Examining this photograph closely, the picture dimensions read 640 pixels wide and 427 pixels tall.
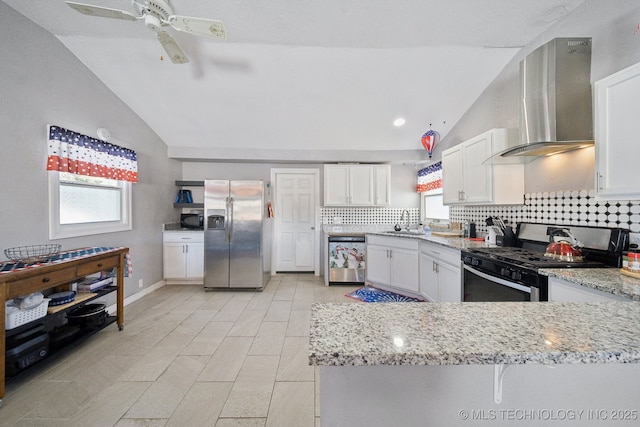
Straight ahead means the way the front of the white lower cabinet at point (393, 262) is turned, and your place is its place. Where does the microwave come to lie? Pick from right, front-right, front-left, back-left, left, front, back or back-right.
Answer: front-right

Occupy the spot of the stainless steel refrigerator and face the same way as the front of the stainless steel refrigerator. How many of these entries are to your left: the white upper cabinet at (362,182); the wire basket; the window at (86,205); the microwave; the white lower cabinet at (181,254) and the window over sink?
2

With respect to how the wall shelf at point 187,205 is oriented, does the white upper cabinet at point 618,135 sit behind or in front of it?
in front

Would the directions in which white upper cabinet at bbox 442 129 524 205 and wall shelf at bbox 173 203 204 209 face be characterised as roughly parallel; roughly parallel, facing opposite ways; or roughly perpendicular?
roughly perpendicular

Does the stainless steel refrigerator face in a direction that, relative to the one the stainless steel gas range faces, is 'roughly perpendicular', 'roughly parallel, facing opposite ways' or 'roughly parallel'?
roughly perpendicular

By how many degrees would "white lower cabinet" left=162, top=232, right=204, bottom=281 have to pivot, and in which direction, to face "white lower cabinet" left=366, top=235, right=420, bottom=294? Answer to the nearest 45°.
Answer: approximately 45° to its left

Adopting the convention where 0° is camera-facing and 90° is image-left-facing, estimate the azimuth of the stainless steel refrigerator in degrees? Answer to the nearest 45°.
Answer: approximately 0°

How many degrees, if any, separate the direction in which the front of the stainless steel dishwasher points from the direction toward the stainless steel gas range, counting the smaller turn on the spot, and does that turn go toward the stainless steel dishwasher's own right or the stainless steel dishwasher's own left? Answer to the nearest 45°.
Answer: approximately 45° to the stainless steel dishwasher's own left

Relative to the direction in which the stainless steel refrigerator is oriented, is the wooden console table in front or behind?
in front
